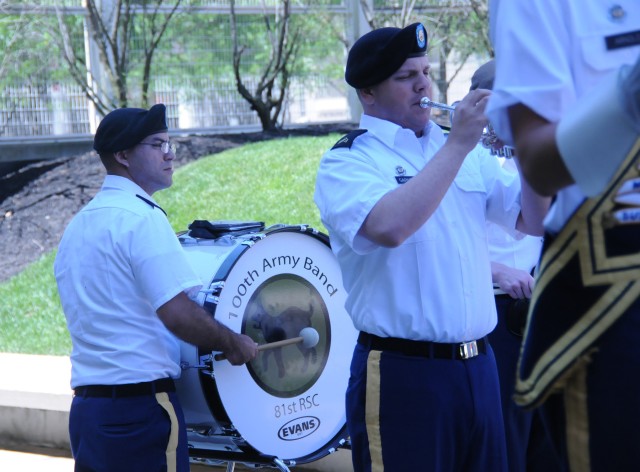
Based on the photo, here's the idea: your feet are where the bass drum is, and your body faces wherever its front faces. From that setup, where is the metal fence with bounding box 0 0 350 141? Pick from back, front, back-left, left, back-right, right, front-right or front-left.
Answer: back-left

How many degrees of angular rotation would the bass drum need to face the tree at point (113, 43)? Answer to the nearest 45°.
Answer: approximately 135° to its left

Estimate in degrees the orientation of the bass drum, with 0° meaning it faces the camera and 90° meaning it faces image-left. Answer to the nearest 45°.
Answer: approximately 315°

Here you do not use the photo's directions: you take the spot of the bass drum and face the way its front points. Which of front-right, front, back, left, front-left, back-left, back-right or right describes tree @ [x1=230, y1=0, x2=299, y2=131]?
back-left

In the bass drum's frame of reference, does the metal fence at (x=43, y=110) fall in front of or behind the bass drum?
behind
